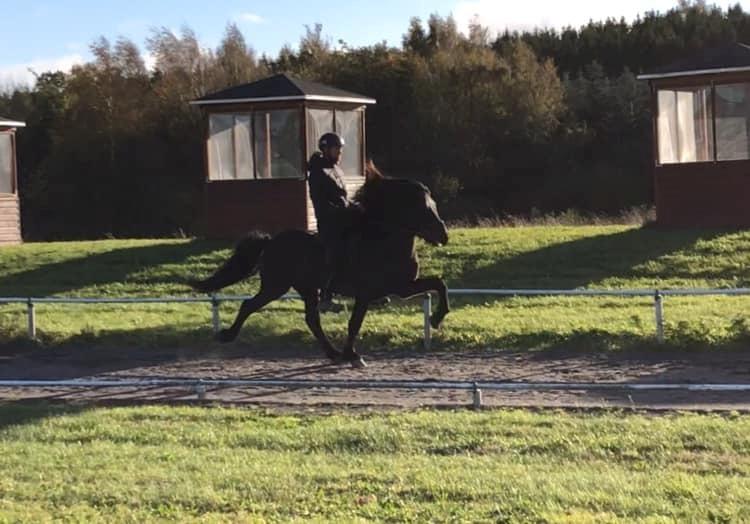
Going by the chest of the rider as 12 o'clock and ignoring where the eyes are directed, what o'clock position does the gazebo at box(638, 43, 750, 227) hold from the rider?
The gazebo is roughly at 10 o'clock from the rider.

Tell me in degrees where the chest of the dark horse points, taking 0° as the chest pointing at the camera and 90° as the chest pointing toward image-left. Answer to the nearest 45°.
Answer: approximately 270°

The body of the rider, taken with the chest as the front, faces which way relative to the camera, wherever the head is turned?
to the viewer's right

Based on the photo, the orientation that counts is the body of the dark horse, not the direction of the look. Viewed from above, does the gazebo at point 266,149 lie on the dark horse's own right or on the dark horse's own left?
on the dark horse's own left

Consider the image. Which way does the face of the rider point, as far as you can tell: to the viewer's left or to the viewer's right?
to the viewer's right

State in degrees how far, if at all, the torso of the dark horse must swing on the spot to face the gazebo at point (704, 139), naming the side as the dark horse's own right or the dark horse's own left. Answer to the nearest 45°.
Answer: approximately 45° to the dark horse's own left

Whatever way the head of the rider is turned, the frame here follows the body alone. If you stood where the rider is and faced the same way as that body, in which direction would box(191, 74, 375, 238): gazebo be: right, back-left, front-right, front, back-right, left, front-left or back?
left
